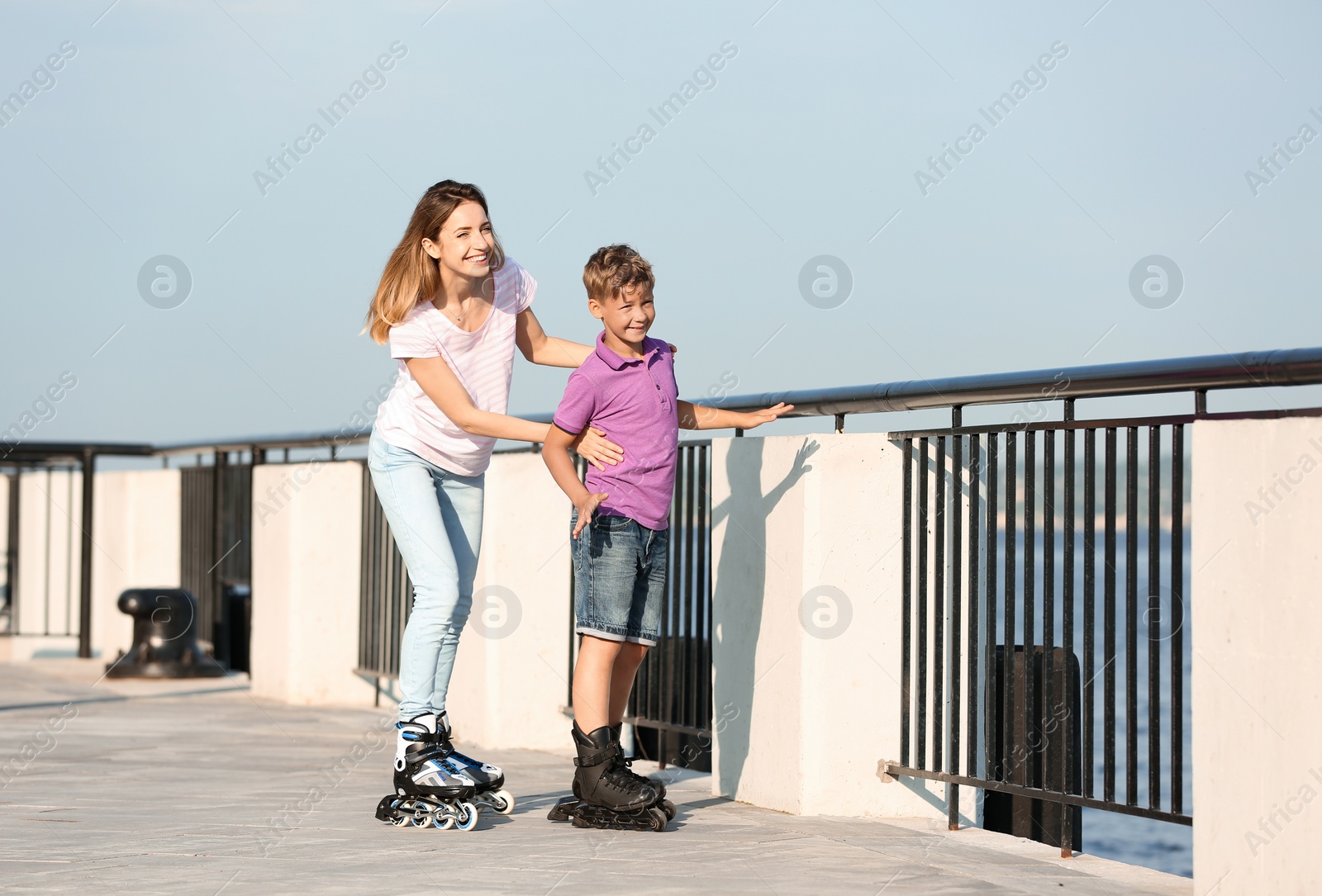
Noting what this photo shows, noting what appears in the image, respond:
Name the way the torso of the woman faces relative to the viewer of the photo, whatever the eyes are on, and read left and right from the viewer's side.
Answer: facing the viewer and to the right of the viewer

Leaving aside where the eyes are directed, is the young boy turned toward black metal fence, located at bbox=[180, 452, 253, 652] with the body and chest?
no

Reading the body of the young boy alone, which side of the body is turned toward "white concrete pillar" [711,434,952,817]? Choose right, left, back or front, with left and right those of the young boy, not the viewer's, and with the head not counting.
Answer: left

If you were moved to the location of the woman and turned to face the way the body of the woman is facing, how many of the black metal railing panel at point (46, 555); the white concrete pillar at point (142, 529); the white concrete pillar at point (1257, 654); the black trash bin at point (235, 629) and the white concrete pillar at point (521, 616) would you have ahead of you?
1

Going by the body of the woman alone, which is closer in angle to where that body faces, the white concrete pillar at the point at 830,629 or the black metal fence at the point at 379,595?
the white concrete pillar

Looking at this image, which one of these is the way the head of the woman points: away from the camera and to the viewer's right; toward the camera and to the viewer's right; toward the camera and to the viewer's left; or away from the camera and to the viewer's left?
toward the camera and to the viewer's right

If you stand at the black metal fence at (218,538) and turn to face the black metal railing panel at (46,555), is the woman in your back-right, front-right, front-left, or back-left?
back-left

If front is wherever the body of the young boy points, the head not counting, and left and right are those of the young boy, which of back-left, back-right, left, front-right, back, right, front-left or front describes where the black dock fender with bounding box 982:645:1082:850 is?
front-left

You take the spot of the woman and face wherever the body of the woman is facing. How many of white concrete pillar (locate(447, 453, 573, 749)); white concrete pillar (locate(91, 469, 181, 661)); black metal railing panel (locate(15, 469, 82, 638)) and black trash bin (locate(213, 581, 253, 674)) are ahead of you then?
0

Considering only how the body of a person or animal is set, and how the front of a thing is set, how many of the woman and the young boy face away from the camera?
0

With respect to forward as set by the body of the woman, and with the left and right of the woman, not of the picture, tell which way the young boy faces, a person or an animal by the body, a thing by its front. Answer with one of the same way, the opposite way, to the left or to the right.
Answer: the same way

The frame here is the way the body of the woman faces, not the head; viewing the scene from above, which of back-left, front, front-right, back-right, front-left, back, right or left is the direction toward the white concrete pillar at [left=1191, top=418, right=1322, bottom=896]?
front

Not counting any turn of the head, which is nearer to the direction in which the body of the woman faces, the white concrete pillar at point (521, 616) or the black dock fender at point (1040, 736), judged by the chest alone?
the black dock fender

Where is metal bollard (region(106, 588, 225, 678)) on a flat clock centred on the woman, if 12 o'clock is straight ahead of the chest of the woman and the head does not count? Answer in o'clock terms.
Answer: The metal bollard is roughly at 7 o'clock from the woman.
